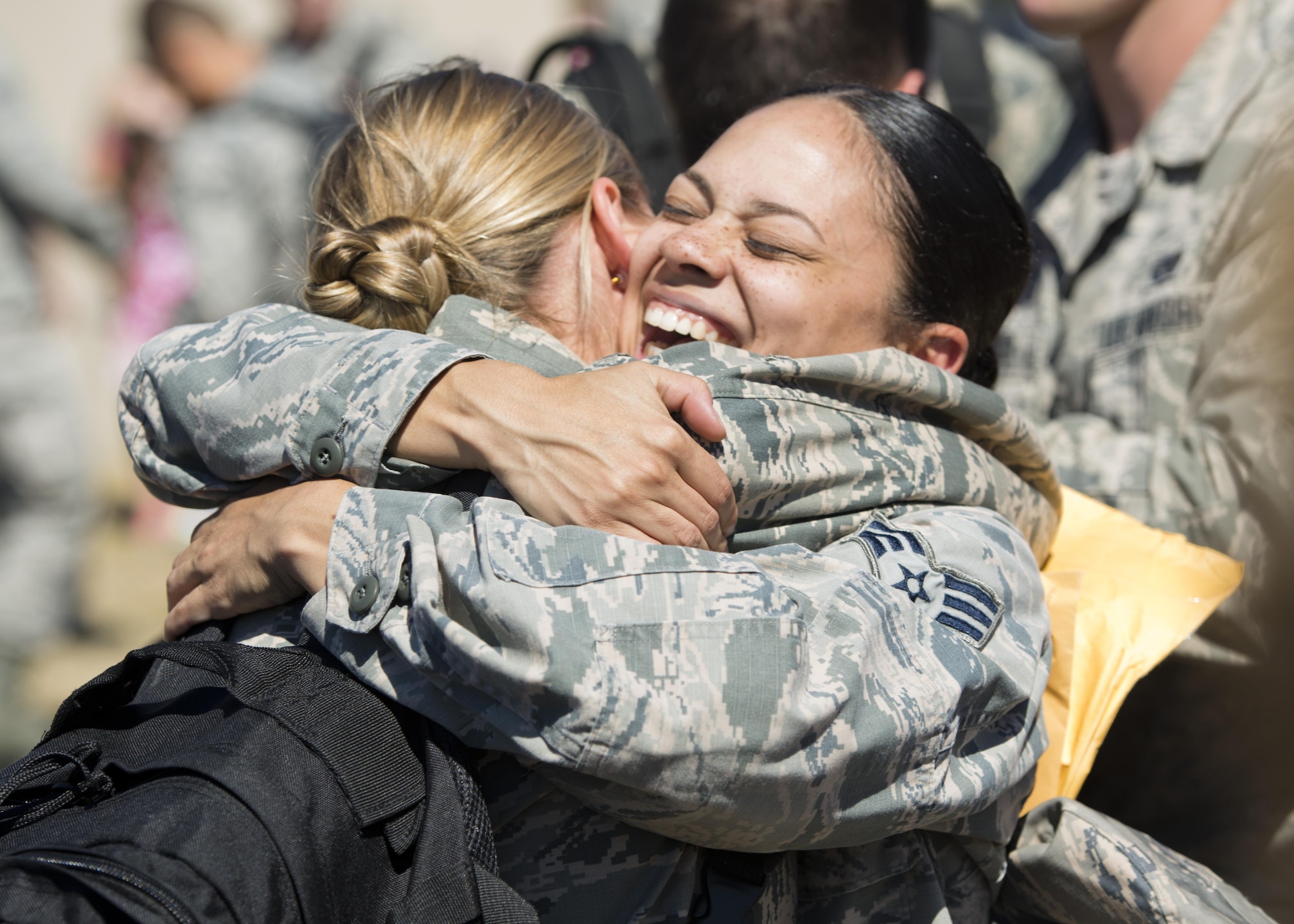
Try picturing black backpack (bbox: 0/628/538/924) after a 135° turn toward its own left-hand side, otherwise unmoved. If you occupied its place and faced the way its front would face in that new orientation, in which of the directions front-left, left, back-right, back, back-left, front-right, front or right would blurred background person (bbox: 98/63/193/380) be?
left

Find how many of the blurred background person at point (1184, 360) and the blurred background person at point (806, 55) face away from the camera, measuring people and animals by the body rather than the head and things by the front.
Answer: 1

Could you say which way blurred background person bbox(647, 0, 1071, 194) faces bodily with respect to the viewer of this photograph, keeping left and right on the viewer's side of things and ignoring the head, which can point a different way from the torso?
facing away from the viewer

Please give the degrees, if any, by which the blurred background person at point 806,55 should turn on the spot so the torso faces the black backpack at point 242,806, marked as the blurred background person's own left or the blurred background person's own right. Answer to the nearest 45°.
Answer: approximately 180°

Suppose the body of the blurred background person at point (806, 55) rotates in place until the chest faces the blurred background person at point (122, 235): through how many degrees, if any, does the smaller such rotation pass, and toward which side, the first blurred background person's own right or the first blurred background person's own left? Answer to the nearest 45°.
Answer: approximately 45° to the first blurred background person's own left

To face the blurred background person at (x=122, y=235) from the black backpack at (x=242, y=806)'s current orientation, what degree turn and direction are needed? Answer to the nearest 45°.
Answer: approximately 135° to its right

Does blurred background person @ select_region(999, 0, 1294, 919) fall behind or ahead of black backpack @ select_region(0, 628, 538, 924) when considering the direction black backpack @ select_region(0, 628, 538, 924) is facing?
behind

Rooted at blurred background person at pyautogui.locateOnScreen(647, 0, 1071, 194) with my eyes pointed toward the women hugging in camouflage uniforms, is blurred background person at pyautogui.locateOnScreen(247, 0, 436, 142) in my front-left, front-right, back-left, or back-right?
back-right
